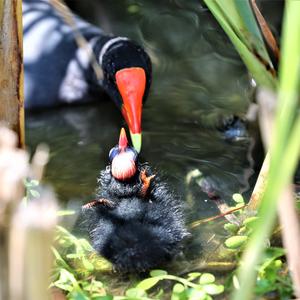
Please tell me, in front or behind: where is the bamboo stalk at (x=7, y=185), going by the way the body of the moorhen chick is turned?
behind

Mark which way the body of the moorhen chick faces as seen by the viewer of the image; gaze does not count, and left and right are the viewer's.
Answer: facing away from the viewer
